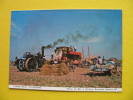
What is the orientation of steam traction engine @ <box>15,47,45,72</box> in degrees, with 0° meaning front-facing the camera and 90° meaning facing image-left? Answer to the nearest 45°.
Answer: approximately 225°
